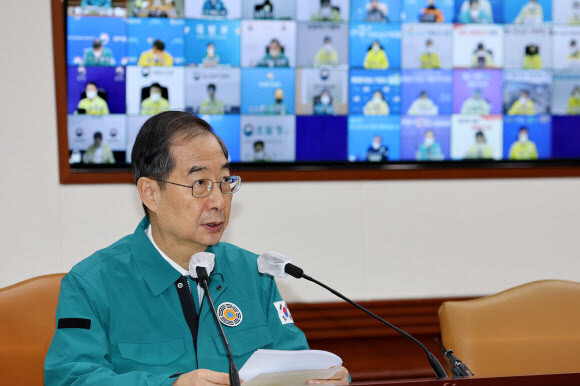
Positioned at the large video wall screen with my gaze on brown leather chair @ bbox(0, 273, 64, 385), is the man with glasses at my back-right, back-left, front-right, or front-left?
front-left

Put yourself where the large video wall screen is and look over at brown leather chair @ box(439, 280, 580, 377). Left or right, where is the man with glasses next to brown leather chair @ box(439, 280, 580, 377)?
right

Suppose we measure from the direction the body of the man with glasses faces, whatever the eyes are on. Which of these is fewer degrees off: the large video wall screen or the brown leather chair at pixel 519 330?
the brown leather chair

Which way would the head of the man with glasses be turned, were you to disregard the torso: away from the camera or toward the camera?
toward the camera

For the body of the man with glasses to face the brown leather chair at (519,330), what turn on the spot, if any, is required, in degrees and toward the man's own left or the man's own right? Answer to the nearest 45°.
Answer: approximately 45° to the man's own left

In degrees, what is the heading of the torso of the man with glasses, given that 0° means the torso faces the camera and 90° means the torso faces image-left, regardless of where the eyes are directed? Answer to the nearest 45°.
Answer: approximately 315°
